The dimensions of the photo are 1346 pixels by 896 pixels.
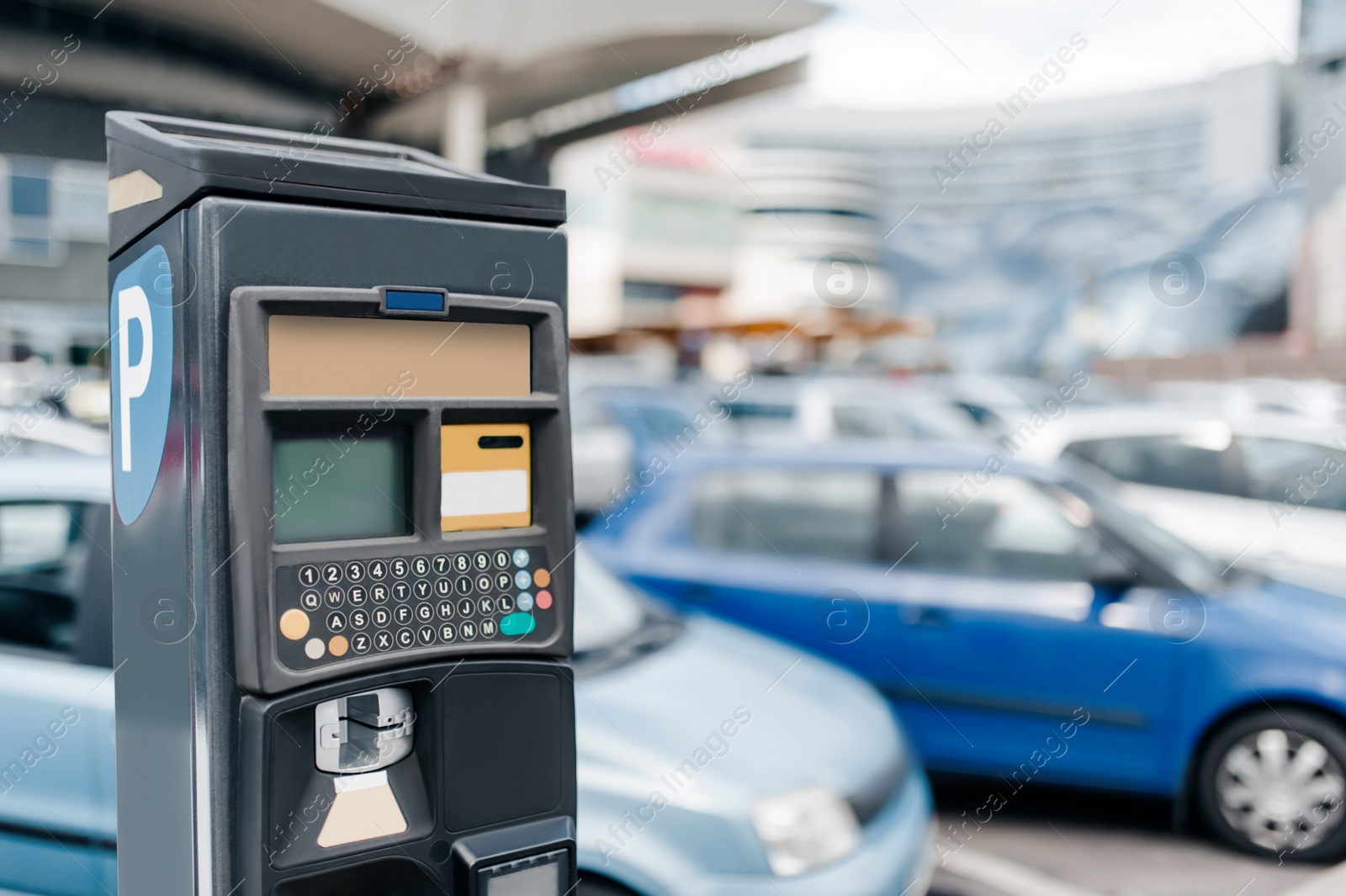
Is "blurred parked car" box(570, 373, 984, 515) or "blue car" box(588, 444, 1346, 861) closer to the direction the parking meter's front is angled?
the blue car

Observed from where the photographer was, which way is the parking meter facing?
facing the viewer and to the right of the viewer

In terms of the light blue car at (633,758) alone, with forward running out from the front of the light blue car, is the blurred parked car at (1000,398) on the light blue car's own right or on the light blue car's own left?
on the light blue car's own left

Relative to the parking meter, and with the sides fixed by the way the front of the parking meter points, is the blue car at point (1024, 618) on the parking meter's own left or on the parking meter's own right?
on the parking meter's own left

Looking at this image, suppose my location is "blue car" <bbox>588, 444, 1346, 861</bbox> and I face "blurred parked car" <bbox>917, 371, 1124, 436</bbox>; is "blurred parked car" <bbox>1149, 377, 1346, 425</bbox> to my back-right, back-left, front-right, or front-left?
front-right

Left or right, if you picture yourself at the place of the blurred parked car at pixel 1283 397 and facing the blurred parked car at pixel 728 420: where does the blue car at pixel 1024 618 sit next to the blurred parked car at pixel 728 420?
left

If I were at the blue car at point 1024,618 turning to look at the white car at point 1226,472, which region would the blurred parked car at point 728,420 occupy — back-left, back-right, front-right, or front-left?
front-left

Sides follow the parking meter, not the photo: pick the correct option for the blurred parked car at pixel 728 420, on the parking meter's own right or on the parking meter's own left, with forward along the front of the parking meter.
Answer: on the parking meter's own left

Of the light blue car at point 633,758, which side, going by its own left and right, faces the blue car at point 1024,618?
left

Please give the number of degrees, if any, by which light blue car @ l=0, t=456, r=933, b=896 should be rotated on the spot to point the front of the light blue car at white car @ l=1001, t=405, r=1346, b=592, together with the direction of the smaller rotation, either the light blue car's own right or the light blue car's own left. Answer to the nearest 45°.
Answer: approximately 90° to the light blue car's own left

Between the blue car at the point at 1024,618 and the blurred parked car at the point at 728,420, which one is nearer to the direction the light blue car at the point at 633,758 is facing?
the blue car

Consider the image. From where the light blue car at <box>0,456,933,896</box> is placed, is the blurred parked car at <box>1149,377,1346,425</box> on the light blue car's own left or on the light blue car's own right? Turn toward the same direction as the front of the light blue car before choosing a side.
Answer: on the light blue car's own left

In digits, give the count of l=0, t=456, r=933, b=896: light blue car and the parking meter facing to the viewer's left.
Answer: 0

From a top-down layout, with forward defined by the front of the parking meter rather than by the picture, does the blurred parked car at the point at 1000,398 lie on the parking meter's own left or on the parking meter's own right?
on the parking meter's own left
